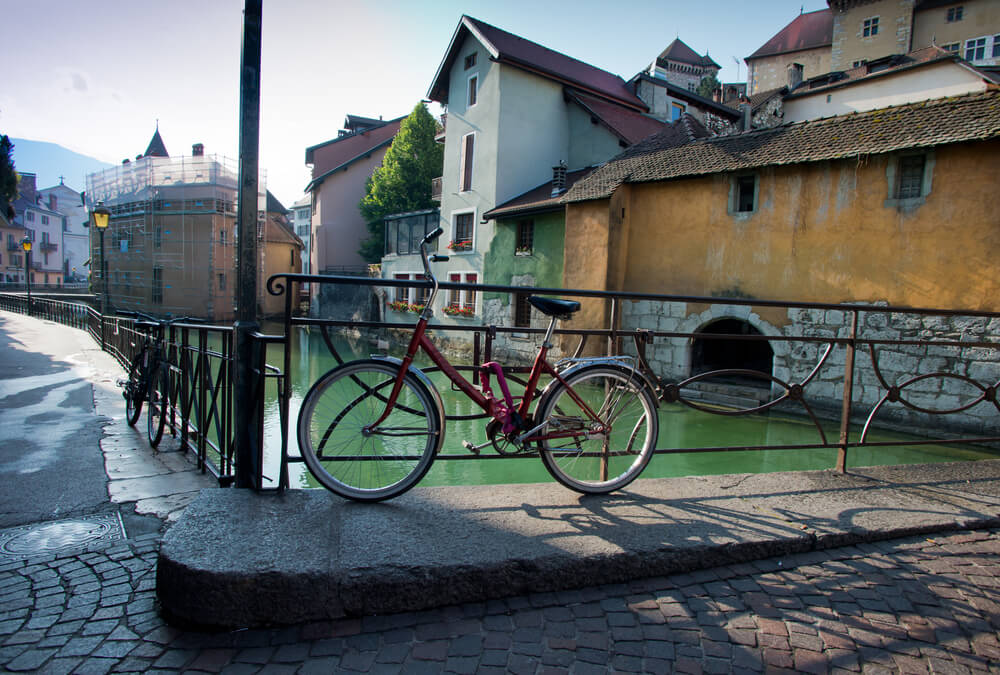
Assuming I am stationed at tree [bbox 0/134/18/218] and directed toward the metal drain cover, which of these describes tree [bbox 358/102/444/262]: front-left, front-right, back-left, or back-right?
front-left

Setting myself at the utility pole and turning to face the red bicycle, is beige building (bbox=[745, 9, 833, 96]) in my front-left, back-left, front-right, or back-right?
front-left

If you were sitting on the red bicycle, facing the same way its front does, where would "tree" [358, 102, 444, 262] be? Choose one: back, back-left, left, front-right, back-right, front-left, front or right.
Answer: right

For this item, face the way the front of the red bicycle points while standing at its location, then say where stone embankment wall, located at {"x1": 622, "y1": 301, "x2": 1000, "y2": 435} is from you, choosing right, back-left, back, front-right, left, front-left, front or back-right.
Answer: back-right

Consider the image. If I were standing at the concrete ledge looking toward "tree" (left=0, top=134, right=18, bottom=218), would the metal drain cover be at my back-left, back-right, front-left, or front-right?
front-left

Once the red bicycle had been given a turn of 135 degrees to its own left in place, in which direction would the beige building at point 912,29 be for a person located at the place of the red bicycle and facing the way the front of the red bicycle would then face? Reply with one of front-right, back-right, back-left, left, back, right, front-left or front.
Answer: left

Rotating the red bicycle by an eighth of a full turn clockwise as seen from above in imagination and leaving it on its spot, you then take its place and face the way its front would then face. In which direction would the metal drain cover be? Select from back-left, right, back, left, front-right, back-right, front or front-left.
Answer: front-left

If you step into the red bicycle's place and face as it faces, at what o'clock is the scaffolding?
The scaffolding is roughly at 2 o'clock from the red bicycle.

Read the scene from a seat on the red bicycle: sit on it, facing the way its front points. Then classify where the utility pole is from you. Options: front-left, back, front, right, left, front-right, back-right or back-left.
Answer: front

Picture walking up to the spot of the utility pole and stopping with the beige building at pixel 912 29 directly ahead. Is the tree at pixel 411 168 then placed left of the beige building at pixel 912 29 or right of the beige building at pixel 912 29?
left

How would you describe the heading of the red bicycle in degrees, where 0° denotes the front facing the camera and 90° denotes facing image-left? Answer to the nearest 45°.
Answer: approximately 90°

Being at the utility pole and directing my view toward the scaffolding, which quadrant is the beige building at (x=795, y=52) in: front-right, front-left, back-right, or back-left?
front-right

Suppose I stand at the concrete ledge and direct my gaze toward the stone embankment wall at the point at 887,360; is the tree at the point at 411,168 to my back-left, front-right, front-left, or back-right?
front-left

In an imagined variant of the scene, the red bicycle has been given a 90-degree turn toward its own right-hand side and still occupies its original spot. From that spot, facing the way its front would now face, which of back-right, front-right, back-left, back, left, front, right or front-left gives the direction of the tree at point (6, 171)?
front-left
